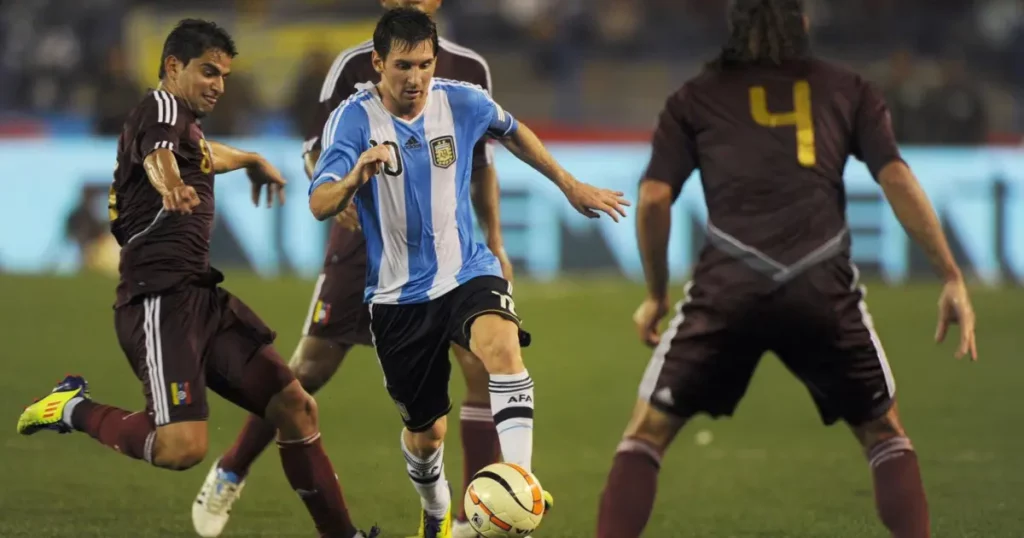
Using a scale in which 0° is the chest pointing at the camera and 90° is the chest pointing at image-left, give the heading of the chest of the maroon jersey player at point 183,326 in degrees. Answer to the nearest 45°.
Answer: approximately 270°

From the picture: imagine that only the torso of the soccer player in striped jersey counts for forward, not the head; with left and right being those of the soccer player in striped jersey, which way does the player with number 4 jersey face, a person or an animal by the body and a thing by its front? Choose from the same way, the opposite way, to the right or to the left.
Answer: the opposite way

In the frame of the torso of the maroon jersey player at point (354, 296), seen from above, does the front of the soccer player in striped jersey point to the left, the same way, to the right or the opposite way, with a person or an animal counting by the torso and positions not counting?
the same way

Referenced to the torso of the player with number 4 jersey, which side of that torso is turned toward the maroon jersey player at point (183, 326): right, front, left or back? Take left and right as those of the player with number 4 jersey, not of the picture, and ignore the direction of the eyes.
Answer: left

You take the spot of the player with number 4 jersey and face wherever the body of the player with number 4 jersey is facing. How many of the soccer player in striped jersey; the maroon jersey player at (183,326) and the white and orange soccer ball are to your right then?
0

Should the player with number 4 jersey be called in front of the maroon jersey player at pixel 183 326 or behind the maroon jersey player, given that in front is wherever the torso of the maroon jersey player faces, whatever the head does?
in front

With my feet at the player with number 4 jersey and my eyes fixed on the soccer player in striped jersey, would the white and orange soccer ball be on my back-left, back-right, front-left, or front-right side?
front-left

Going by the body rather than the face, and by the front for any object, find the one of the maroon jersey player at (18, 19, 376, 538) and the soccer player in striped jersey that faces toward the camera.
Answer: the soccer player in striped jersey

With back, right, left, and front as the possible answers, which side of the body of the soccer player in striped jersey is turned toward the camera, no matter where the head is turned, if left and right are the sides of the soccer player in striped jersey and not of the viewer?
front

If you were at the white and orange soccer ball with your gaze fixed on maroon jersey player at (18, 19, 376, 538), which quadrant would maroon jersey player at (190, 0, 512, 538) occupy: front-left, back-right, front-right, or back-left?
front-right

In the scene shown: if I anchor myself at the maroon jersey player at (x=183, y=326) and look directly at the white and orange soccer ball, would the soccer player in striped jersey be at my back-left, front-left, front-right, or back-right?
front-left

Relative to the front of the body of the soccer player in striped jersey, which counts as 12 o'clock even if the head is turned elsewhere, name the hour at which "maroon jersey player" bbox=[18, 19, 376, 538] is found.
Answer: The maroon jersey player is roughly at 3 o'clock from the soccer player in striped jersey.

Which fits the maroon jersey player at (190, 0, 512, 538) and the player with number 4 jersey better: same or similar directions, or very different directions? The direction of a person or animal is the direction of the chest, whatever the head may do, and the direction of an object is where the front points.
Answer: very different directions

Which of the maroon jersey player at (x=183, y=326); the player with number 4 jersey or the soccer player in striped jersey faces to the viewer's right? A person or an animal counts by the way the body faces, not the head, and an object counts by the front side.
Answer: the maroon jersey player

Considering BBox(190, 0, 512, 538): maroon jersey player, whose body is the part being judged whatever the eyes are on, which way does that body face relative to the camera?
toward the camera

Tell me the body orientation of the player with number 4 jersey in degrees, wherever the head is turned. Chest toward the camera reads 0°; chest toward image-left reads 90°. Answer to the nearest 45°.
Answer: approximately 180°
